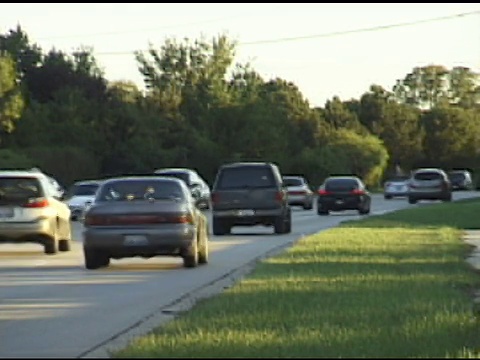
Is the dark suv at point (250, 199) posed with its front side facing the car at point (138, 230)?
no

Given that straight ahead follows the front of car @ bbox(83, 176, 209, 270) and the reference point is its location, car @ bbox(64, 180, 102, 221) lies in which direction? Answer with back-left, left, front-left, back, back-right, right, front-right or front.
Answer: front

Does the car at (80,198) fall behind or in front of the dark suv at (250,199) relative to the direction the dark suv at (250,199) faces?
in front

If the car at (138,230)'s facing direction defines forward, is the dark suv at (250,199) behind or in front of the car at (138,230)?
in front

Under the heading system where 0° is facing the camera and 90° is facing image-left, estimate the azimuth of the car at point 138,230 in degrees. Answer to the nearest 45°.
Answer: approximately 180°

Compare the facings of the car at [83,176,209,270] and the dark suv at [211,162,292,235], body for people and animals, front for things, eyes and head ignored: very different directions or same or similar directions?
same or similar directions

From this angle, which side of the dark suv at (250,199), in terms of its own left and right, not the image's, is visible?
back
